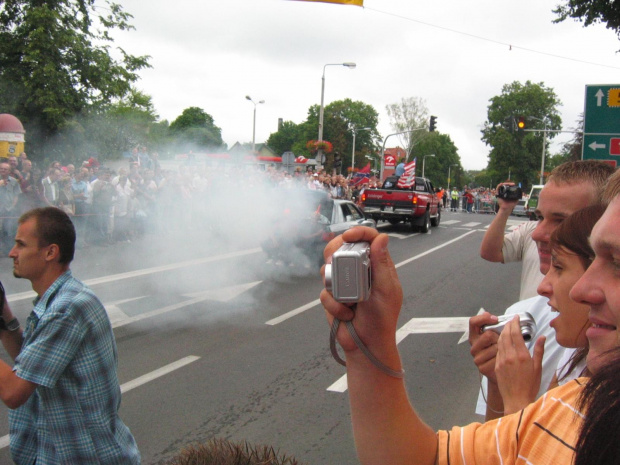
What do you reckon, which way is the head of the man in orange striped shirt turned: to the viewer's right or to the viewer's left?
to the viewer's left

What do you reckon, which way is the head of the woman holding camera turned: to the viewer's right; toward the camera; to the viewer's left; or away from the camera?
to the viewer's left

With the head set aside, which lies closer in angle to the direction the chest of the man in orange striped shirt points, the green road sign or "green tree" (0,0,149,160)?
the green tree

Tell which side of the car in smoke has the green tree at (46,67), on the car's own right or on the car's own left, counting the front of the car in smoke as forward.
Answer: on the car's own left
